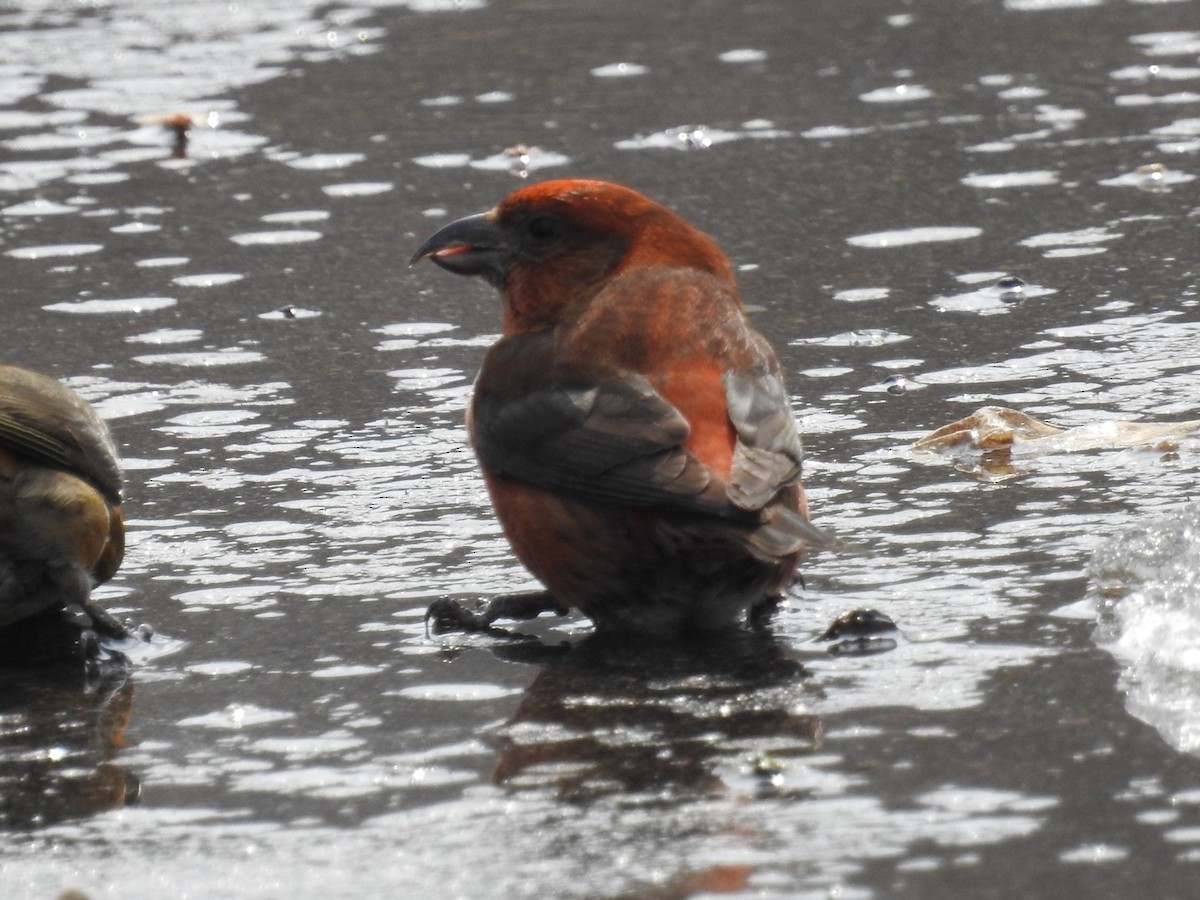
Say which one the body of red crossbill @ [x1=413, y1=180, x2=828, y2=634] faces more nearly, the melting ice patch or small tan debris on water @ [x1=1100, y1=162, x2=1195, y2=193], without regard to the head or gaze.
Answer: the small tan debris on water

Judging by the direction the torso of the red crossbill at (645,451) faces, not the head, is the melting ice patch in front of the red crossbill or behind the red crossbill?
behind

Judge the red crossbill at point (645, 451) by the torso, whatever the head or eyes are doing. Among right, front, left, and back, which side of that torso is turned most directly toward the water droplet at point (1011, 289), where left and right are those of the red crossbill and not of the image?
right

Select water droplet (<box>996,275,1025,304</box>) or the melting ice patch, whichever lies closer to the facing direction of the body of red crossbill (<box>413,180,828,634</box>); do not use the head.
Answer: the water droplet

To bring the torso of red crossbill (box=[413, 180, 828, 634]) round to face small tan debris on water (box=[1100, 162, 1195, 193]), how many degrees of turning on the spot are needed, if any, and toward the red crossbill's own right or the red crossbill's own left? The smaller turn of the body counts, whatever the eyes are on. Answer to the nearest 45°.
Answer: approximately 90° to the red crossbill's own right

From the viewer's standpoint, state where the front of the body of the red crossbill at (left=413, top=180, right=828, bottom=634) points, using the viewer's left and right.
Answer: facing away from the viewer and to the left of the viewer
